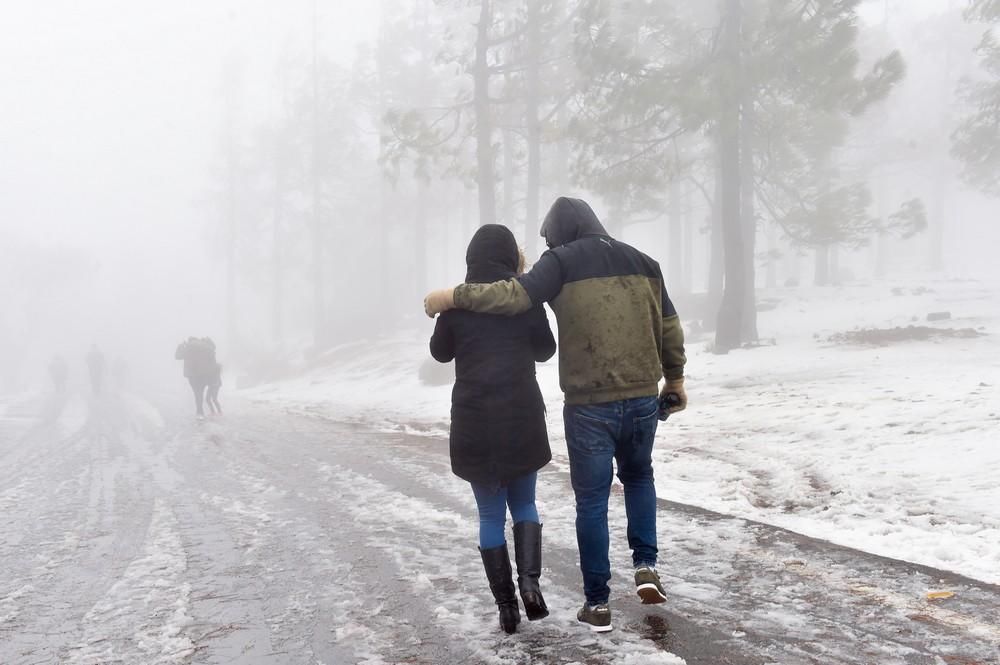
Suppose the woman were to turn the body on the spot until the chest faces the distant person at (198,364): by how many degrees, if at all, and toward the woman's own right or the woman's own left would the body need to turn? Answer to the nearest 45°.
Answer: approximately 45° to the woman's own left

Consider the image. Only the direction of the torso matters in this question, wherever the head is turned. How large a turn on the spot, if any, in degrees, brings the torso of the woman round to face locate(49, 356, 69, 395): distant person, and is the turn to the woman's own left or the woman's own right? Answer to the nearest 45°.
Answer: approximately 45° to the woman's own left

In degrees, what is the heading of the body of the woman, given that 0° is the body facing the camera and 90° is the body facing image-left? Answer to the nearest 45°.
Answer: approximately 180°
